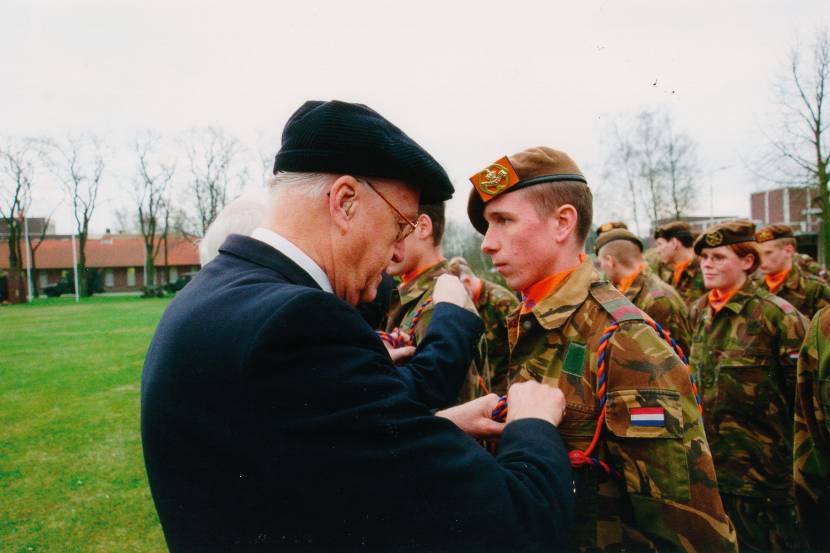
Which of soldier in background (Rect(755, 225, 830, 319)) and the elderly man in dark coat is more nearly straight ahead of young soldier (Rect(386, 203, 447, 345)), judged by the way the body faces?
the elderly man in dark coat

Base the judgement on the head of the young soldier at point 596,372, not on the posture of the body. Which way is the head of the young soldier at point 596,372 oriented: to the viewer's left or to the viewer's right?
to the viewer's left

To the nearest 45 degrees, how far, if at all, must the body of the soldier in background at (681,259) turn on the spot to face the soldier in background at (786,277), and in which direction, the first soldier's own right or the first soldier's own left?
approximately 135° to the first soldier's own left

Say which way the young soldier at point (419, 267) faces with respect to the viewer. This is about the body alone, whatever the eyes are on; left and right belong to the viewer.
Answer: facing to the left of the viewer

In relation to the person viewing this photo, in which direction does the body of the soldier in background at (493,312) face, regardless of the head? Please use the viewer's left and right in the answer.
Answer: facing to the left of the viewer

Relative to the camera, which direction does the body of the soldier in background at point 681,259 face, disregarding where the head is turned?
to the viewer's left

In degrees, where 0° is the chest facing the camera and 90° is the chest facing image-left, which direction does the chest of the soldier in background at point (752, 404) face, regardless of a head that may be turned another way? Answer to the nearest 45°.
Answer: approximately 45°

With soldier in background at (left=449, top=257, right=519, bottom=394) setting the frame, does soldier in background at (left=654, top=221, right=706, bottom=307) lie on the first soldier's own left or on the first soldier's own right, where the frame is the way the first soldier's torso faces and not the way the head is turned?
on the first soldier's own right

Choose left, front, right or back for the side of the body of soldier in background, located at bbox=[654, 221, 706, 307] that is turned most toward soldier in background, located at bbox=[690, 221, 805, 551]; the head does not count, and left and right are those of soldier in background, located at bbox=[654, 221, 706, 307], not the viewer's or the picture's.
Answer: left

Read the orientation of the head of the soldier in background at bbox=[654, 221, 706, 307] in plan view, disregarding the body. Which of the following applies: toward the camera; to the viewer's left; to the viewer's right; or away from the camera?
to the viewer's left
